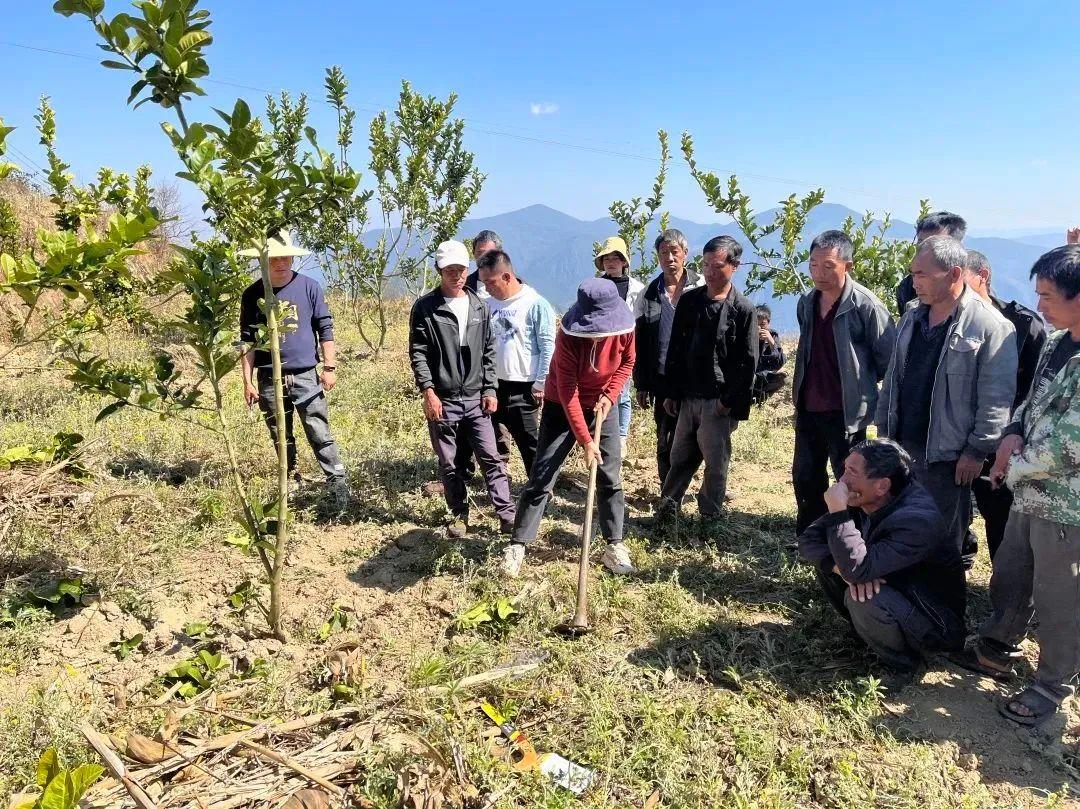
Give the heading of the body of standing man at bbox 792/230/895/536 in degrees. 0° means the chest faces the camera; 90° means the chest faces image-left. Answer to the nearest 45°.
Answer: approximately 45°

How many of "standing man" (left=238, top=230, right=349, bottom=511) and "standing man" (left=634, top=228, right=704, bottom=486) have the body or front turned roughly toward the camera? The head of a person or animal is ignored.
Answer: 2

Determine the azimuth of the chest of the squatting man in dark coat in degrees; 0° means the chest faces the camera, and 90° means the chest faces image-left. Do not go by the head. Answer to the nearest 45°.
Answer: approximately 90°

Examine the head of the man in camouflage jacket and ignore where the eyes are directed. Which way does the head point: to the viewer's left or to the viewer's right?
to the viewer's left

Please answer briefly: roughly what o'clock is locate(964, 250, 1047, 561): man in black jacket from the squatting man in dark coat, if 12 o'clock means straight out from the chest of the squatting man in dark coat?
The man in black jacket is roughly at 4 o'clock from the squatting man in dark coat.

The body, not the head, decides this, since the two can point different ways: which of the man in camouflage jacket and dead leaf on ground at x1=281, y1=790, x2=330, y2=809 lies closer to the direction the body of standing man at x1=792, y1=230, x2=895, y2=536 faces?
the dead leaf on ground
